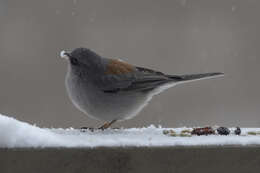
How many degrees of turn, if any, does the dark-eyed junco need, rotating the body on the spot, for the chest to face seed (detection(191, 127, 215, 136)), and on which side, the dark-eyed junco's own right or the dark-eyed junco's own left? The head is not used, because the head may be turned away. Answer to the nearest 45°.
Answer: approximately 135° to the dark-eyed junco's own left

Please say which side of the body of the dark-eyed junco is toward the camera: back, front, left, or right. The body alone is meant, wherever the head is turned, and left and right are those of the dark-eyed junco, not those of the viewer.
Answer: left

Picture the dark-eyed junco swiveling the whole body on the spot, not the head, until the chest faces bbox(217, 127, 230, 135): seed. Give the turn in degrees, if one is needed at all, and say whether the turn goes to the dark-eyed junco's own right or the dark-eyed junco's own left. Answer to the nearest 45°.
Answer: approximately 135° to the dark-eyed junco's own left
